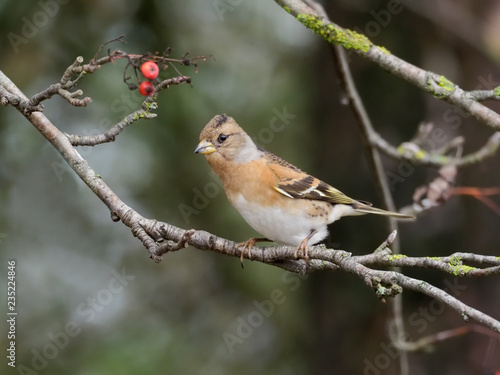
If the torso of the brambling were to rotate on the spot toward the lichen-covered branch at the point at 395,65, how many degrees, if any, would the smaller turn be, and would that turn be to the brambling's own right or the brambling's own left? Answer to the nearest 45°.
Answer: approximately 135° to the brambling's own left

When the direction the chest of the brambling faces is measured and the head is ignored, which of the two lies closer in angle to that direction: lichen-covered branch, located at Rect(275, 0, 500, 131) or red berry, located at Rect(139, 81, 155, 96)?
the red berry

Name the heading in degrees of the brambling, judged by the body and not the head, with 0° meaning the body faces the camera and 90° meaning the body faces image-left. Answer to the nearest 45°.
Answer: approximately 90°
